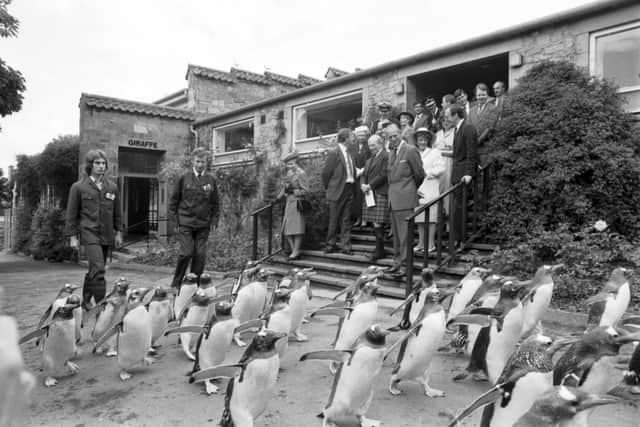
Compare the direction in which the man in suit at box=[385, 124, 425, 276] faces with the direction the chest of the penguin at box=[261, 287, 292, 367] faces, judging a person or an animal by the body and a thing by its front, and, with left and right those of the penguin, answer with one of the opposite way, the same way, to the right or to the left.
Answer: to the right

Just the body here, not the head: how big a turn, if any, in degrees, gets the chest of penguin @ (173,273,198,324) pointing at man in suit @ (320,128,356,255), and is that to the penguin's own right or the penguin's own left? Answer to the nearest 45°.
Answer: approximately 90° to the penguin's own left

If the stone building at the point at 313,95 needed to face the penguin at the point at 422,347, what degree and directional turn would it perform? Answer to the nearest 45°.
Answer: approximately 45° to its left

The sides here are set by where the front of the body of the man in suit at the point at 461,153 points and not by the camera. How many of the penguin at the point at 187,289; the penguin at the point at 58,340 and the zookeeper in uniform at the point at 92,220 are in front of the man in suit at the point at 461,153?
3

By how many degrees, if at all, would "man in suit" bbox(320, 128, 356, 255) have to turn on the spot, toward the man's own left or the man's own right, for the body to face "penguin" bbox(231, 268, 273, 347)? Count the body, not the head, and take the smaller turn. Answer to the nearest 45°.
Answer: approximately 45° to the man's own right
